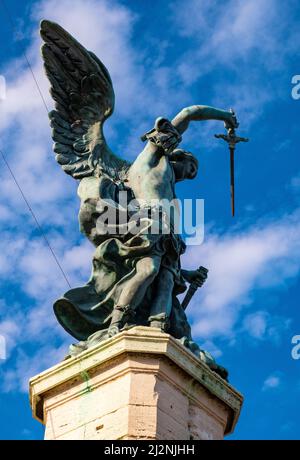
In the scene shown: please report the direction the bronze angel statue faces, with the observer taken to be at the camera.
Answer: facing the viewer and to the right of the viewer
